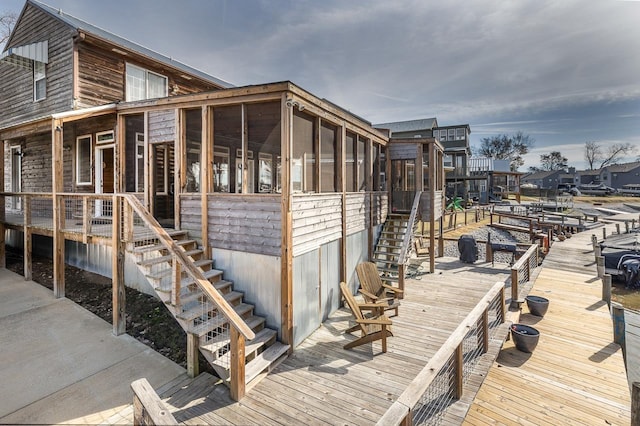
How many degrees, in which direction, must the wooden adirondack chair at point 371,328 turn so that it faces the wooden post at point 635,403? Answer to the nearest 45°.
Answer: approximately 45° to its right

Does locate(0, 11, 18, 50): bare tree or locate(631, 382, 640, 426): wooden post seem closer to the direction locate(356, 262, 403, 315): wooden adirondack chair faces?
the wooden post

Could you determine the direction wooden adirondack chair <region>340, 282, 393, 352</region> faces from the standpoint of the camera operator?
facing to the right of the viewer

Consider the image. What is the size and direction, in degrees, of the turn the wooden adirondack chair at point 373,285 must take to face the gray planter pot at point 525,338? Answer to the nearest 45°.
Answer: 0° — it already faces it

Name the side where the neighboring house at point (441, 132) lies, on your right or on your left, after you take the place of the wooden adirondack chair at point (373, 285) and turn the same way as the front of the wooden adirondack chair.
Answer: on your left

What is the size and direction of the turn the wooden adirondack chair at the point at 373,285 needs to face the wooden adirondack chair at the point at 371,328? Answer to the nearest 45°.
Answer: approximately 45° to its right
